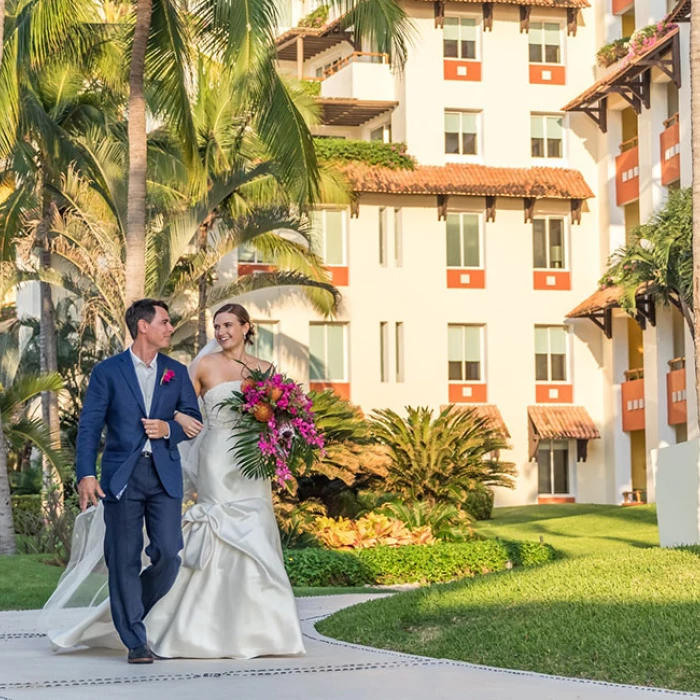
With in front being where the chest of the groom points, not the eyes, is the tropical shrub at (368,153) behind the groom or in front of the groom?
behind

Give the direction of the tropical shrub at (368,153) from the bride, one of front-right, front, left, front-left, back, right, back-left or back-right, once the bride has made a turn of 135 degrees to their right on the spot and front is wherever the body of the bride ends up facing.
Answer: right

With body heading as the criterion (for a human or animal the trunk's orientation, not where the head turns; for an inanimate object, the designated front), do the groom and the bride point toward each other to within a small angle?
no

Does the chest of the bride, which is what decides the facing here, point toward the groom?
no

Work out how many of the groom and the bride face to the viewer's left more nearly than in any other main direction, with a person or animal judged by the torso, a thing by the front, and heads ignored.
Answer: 0

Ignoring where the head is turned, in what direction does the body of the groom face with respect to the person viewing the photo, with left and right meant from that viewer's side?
facing the viewer

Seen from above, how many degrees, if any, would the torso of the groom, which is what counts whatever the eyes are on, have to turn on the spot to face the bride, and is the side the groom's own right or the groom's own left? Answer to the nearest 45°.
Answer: approximately 135° to the groom's own left

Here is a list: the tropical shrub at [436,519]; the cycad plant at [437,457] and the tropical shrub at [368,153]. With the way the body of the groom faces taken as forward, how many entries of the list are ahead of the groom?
0

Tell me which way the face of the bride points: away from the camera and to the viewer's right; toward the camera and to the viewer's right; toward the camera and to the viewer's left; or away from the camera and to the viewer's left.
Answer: toward the camera and to the viewer's left

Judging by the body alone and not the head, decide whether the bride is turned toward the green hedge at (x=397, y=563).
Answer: no

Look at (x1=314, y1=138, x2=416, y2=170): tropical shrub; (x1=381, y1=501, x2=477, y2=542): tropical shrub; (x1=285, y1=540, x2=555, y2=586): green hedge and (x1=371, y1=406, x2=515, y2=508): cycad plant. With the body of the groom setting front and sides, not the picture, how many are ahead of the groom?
0

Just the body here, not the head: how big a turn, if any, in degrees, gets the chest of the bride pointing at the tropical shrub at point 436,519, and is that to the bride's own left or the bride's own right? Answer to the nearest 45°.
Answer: approximately 135° to the bride's own left

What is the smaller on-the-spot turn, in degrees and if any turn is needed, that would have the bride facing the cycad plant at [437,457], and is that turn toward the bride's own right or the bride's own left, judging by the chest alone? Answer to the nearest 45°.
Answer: approximately 135° to the bride's own left

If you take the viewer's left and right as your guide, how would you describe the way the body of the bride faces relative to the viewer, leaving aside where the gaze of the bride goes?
facing the viewer and to the right of the viewer
